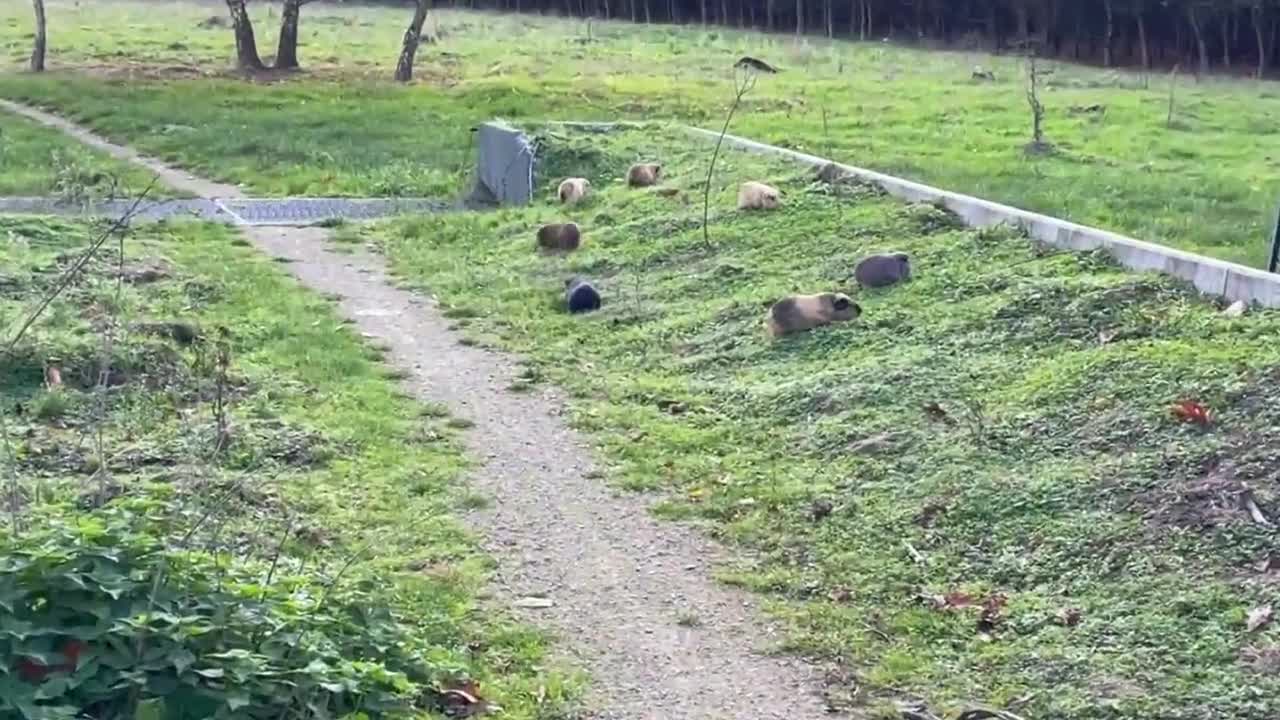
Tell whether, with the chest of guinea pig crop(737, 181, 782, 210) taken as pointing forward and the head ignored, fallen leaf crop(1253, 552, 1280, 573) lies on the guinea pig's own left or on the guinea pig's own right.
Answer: on the guinea pig's own right

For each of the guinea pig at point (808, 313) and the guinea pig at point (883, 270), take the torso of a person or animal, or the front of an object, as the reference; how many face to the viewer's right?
2

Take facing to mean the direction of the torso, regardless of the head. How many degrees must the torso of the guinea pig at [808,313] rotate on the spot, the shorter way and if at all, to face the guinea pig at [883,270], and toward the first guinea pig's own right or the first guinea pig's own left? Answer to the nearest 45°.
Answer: approximately 45° to the first guinea pig's own left

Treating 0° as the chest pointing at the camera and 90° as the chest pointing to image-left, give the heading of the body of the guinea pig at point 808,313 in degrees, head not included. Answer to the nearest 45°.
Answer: approximately 270°

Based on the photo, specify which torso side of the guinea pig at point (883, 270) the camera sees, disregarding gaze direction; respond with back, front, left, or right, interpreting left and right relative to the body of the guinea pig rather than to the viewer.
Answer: right

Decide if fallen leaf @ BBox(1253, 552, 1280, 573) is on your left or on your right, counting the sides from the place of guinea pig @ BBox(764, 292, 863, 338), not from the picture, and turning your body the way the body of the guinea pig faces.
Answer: on your right

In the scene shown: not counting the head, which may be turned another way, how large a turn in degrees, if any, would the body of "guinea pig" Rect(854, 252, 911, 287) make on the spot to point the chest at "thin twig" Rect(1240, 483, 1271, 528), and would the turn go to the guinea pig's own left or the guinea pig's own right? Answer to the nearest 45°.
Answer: approximately 90° to the guinea pig's own right

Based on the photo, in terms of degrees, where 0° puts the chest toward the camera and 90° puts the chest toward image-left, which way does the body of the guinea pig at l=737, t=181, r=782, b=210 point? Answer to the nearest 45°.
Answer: approximately 270°

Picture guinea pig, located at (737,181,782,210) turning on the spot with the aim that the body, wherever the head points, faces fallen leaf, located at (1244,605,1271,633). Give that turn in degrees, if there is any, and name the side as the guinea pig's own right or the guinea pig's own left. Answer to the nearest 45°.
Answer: approximately 90° to the guinea pig's own right

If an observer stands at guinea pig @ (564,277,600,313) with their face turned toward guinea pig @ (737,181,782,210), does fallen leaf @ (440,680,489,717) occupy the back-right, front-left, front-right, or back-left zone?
back-right

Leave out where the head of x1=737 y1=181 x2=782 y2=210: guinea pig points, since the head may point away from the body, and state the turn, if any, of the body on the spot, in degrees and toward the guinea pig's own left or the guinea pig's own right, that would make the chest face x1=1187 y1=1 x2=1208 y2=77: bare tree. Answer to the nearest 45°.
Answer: approximately 45° to the guinea pig's own left

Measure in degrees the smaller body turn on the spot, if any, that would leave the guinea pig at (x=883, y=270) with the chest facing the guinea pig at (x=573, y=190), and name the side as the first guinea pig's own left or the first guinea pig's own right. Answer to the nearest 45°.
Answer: approximately 135° to the first guinea pig's own left
